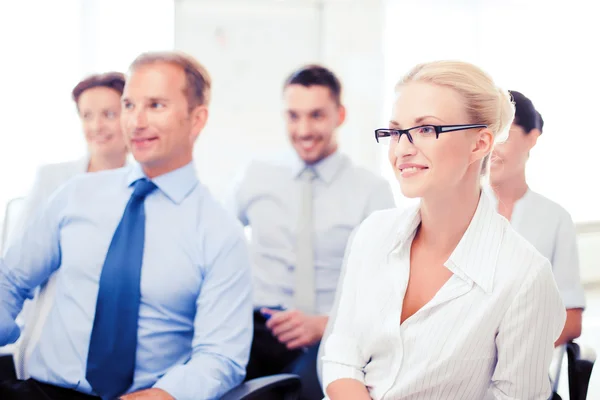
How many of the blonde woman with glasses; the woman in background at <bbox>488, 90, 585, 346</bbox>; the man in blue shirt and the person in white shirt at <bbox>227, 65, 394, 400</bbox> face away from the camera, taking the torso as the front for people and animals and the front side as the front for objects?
0

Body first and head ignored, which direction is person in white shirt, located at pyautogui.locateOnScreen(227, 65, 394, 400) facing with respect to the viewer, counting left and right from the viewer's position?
facing the viewer

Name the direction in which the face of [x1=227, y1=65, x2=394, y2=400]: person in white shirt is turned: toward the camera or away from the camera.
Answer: toward the camera

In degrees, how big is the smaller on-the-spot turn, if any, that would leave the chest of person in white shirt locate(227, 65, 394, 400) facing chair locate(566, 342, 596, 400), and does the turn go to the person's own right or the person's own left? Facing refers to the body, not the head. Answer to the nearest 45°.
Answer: approximately 45° to the person's own left

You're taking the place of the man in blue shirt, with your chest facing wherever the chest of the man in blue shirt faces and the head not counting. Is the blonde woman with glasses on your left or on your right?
on your left

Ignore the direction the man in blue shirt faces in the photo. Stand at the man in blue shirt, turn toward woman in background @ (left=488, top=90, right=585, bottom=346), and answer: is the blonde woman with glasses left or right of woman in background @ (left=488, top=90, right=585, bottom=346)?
right

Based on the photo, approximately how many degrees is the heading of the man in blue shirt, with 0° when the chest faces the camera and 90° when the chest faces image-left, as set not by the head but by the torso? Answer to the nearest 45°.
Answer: approximately 45°

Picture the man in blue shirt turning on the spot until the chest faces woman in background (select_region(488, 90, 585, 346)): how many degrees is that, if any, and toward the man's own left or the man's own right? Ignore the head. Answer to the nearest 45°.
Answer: approximately 135° to the man's own left

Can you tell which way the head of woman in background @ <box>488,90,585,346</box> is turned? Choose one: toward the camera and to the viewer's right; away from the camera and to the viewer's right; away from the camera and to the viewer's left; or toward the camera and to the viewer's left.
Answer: toward the camera and to the viewer's left

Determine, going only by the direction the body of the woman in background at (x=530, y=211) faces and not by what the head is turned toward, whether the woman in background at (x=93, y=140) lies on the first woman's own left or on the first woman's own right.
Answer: on the first woman's own right

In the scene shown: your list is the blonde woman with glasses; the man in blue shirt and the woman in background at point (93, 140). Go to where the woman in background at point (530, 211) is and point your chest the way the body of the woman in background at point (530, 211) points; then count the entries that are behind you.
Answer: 0

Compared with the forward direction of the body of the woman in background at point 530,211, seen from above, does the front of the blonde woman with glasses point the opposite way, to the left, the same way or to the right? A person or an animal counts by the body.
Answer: the same way

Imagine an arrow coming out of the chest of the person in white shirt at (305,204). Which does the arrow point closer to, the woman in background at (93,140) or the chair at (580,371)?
the chair

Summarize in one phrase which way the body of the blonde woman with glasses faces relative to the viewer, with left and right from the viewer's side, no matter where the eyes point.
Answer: facing the viewer and to the left of the viewer

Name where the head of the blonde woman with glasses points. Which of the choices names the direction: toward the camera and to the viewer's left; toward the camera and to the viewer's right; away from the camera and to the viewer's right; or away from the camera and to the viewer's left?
toward the camera and to the viewer's left

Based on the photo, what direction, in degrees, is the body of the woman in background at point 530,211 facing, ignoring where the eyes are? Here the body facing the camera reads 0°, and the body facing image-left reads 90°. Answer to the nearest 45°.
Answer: approximately 45°

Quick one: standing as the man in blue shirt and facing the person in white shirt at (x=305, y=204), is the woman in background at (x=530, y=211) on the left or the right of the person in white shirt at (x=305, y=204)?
right
